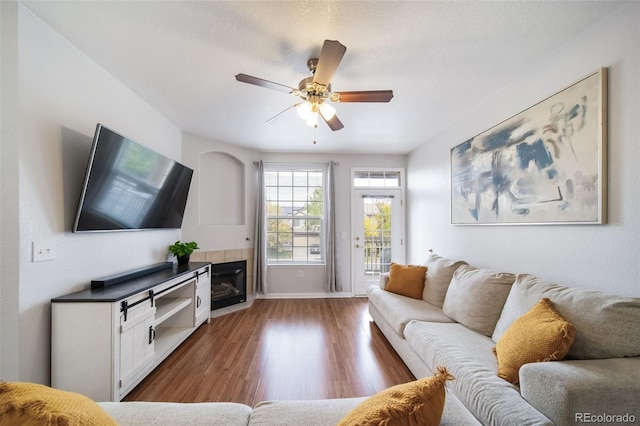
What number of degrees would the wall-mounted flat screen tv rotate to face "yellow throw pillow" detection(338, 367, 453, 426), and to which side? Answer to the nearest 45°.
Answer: approximately 45° to its right

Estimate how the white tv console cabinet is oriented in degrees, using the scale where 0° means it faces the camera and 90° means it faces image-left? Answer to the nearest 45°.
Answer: approximately 315°

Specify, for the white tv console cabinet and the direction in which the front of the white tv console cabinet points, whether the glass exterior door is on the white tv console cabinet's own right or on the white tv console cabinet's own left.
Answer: on the white tv console cabinet's own left

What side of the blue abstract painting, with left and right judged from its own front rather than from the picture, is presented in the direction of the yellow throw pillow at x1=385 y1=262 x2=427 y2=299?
right

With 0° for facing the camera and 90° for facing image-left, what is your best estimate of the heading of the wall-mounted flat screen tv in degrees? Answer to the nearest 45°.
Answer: approximately 315°

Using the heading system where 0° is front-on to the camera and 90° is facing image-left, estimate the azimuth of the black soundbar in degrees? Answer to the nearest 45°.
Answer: approximately 315°

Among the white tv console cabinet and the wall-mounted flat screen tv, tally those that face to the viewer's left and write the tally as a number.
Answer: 0

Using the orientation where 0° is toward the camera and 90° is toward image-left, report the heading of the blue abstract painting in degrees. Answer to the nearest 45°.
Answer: approximately 45°

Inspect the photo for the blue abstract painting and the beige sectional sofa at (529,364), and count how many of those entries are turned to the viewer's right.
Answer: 0

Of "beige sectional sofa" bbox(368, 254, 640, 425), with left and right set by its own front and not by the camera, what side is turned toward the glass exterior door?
right

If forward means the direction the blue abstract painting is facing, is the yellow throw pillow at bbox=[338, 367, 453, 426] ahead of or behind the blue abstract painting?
ahead
